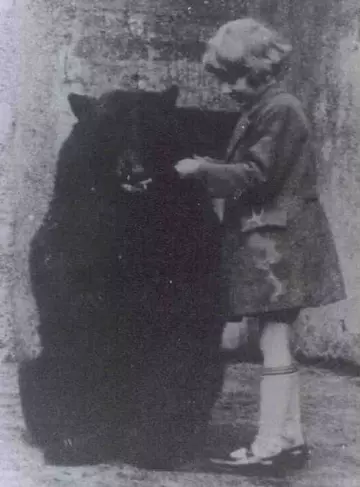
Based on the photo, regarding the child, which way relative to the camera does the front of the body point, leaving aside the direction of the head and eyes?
to the viewer's left
